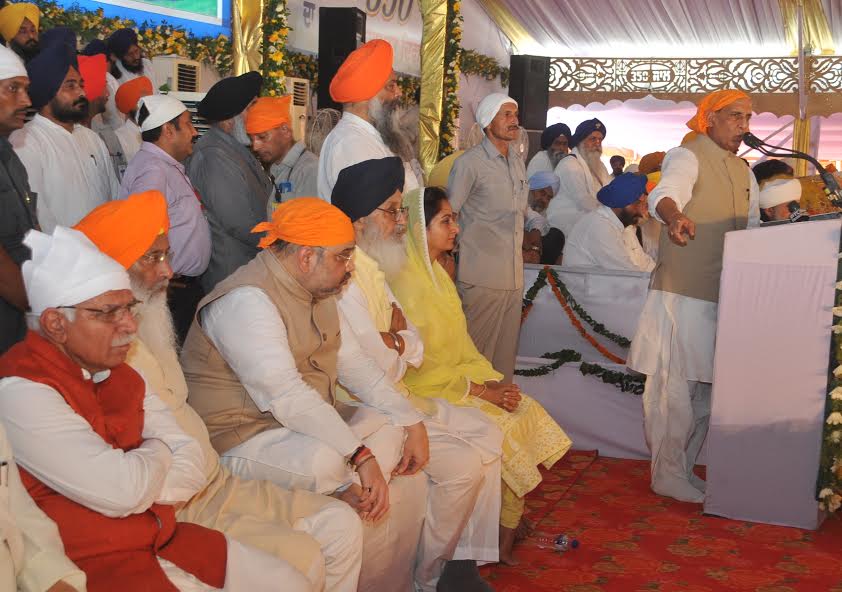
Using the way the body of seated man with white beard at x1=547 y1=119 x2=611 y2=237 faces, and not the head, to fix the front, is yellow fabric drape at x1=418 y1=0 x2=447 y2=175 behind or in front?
behind

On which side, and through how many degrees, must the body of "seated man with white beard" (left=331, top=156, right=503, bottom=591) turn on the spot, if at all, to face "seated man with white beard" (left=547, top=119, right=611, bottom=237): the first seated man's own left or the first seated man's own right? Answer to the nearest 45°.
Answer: approximately 90° to the first seated man's own left

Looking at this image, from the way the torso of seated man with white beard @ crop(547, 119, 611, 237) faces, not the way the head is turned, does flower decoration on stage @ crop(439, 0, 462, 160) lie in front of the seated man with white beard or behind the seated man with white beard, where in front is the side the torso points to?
behind

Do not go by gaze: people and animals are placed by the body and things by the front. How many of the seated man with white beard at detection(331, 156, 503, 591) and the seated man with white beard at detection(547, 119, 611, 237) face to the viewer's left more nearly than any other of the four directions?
0

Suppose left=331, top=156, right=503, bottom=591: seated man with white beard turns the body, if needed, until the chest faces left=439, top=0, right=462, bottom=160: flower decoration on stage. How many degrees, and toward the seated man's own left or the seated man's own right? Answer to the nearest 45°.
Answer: approximately 90° to the seated man's own left

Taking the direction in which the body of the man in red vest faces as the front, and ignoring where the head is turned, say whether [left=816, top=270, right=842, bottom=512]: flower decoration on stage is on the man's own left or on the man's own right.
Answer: on the man's own left

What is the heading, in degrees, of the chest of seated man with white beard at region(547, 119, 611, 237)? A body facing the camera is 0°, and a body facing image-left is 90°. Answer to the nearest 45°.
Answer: approximately 315°

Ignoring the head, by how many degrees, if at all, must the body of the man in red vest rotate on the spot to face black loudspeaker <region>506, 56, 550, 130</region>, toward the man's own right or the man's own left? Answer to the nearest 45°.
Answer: approximately 90° to the man's own left

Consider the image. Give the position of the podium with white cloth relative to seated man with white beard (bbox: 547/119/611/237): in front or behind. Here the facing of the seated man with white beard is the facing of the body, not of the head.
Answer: in front

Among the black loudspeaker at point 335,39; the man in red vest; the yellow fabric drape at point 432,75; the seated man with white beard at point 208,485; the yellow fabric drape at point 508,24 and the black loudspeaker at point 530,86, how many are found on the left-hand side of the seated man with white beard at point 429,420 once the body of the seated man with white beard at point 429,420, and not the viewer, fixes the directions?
4

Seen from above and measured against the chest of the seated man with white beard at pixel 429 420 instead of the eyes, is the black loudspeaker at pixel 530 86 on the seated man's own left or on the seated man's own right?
on the seated man's own left

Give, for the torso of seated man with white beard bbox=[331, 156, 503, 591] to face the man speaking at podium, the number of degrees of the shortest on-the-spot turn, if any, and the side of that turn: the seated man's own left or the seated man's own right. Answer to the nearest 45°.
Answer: approximately 45° to the seated man's own left

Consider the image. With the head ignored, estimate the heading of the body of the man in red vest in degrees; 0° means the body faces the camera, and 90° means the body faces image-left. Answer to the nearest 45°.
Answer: approximately 315°
